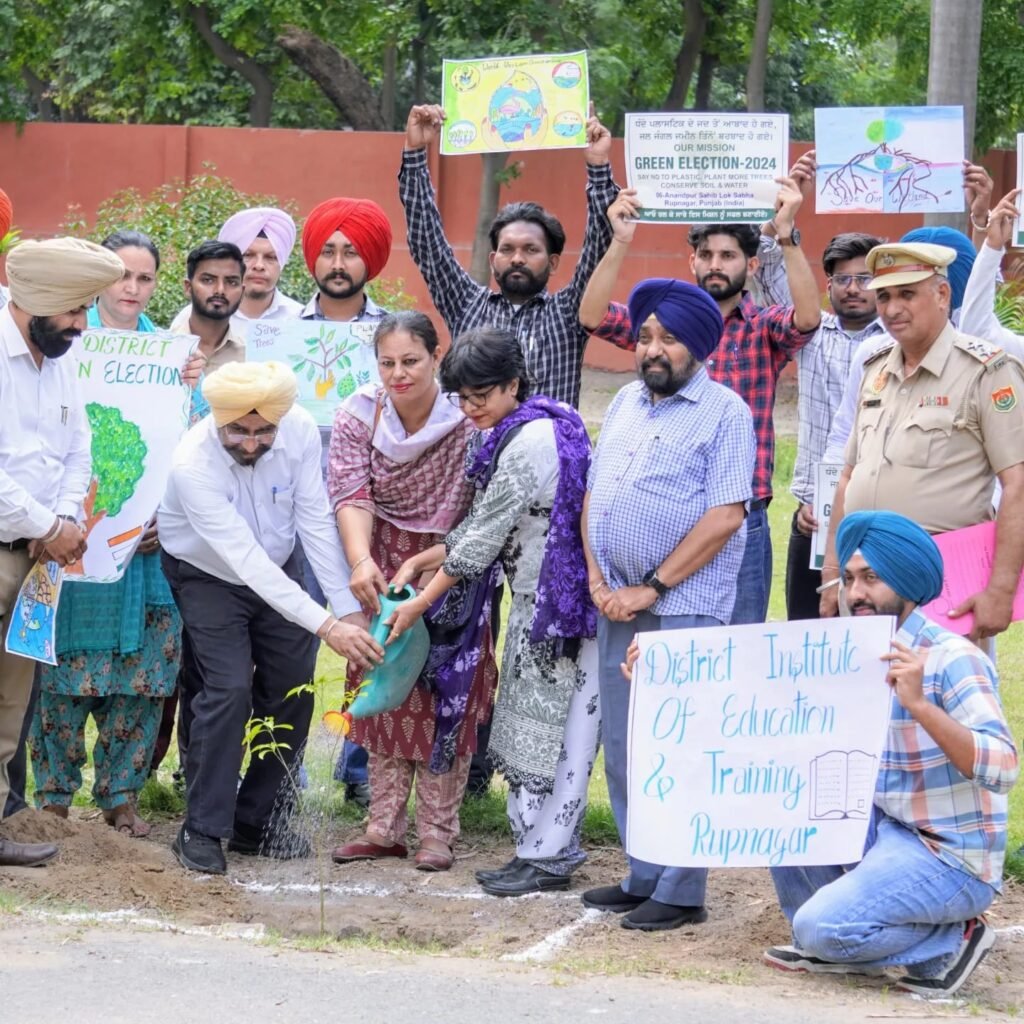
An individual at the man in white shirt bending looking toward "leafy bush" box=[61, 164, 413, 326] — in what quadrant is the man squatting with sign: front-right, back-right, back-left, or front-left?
back-right

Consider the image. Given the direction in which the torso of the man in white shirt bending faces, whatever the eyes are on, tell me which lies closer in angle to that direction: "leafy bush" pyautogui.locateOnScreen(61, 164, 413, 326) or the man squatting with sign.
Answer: the man squatting with sign

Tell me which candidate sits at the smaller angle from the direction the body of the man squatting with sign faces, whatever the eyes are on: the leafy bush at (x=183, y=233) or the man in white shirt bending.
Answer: the man in white shirt bending

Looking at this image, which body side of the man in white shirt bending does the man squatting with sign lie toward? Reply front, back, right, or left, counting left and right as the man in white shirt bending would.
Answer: front

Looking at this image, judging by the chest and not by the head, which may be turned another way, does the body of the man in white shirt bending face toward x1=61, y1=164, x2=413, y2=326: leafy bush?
no

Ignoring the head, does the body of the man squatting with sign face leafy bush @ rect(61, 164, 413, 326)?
no

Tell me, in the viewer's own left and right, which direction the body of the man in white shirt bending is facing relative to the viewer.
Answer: facing the viewer and to the right of the viewer
